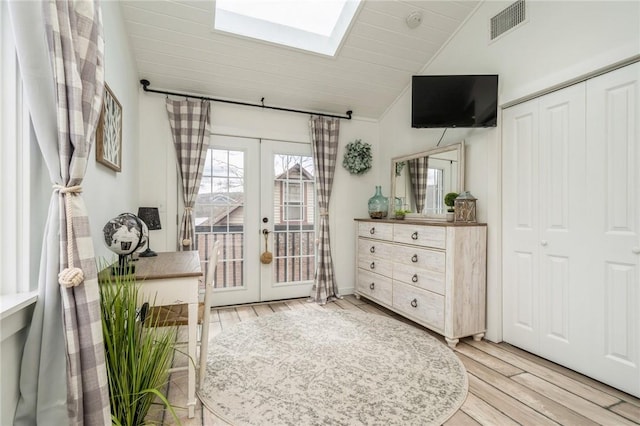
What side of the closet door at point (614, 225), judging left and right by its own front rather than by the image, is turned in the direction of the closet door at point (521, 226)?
right

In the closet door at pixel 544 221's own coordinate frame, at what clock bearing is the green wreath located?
The green wreath is roughly at 2 o'clock from the closet door.

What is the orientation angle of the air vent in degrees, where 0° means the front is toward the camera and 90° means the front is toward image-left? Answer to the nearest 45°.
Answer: approximately 45°

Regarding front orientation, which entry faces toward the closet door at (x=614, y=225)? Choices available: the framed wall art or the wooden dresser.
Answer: the framed wall art

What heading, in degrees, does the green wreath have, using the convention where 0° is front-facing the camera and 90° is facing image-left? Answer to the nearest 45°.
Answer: approximately 0°

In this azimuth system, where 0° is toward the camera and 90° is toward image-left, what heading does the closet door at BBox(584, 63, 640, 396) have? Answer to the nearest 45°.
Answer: approximately 45°

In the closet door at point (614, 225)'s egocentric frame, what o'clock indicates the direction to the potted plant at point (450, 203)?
The potted plant is roughly at 2 o'clock from the closet door.
